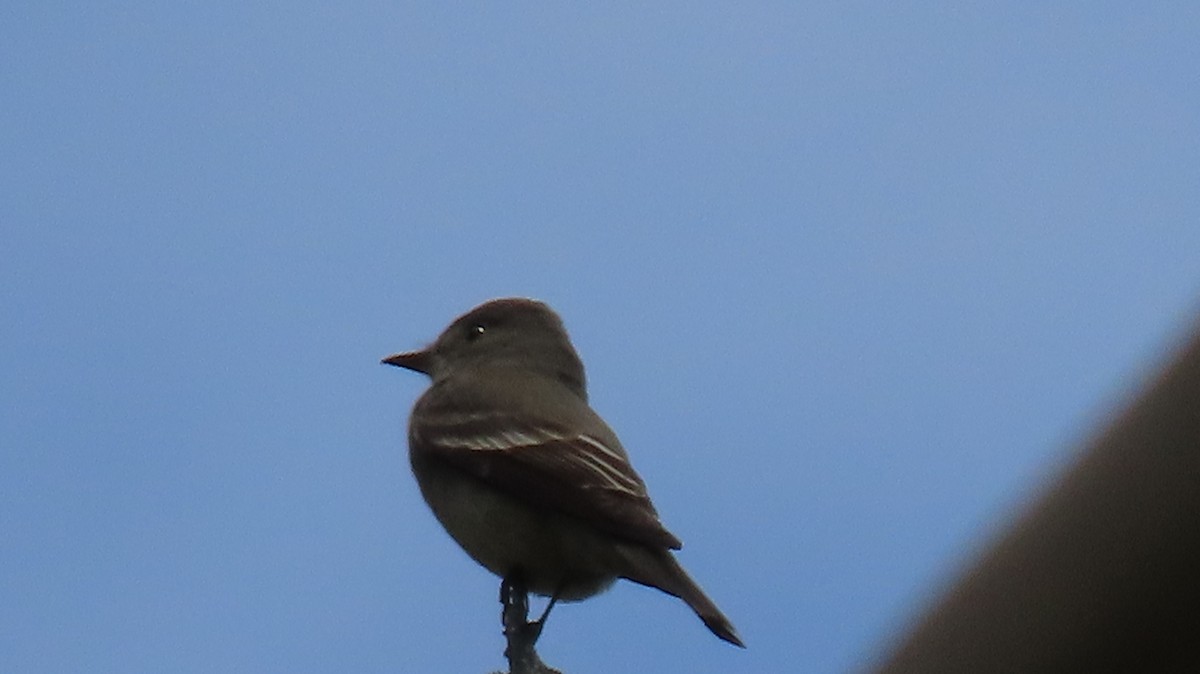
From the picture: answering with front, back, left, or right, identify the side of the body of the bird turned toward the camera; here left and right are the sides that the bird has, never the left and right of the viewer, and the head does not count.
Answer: left
